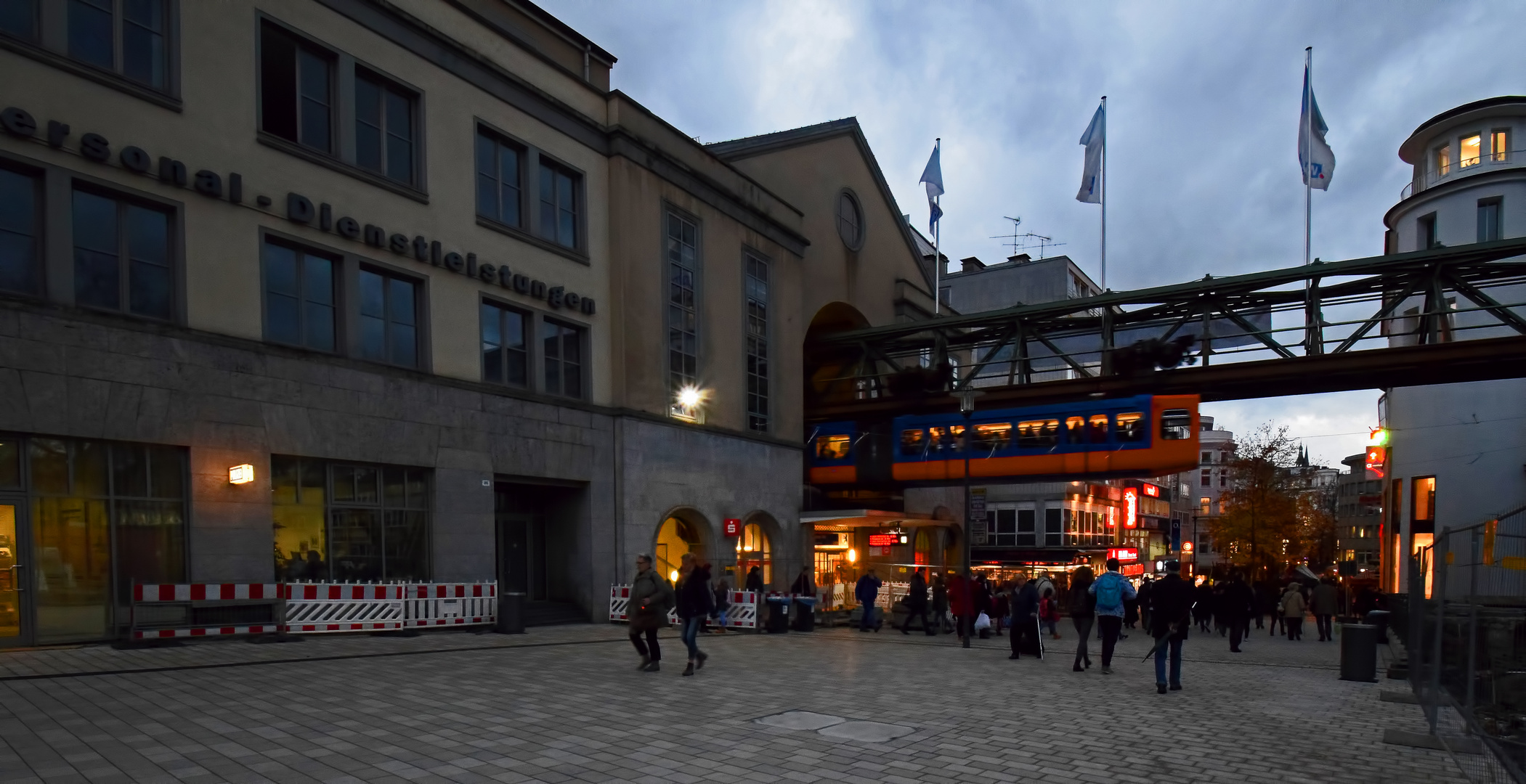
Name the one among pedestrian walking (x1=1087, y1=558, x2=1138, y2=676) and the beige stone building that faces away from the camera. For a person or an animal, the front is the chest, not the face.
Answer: the pedestrian walking

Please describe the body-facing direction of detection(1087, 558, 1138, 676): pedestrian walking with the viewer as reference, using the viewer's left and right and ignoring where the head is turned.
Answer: facing away from the viewer

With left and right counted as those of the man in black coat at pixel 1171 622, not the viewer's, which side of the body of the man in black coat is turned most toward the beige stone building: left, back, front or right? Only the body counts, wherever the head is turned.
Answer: left

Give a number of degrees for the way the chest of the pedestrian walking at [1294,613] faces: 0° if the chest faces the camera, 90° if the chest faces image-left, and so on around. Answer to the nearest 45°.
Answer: approximately 180°

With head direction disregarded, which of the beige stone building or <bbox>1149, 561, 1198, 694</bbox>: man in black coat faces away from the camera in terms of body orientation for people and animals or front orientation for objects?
the man in black coat

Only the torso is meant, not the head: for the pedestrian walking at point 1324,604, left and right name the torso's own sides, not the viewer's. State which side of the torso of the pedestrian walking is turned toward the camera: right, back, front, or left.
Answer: back
